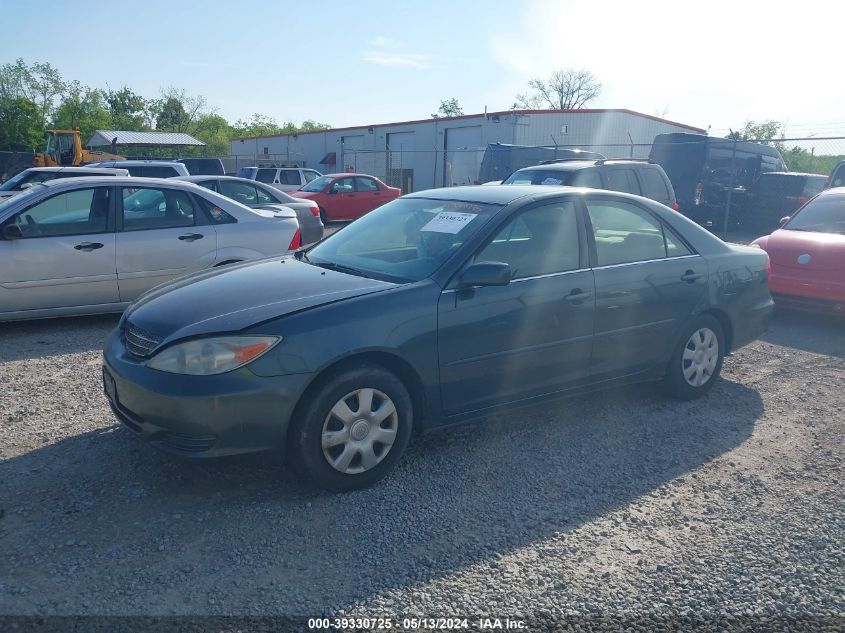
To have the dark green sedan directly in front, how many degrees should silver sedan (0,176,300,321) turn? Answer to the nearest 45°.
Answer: approximately 135° to its left

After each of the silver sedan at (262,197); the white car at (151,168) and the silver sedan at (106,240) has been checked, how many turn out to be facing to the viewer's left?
3

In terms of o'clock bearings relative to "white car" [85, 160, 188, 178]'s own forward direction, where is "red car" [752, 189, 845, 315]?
The red car is roughly at 8 o'clock from the white car.

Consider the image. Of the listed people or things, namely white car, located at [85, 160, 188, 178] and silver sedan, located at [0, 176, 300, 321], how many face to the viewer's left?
2

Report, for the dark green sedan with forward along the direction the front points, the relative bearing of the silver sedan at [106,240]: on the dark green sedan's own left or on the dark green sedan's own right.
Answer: on the dark green sedan's own right

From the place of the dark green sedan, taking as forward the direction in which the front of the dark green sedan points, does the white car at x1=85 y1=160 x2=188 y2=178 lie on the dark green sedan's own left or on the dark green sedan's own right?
on the dark green sedan's own right

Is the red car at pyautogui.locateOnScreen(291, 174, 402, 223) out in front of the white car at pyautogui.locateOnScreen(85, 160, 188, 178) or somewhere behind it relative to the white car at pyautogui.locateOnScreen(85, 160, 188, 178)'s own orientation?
behind

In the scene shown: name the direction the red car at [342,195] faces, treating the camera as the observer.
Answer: facing the viewer and to the left of the viewer

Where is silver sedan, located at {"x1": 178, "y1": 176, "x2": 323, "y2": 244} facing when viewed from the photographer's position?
facing to the left of the viewer

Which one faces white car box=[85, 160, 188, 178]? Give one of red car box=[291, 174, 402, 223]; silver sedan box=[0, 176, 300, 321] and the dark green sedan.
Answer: the red car

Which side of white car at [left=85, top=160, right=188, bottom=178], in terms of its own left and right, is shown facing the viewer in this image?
left

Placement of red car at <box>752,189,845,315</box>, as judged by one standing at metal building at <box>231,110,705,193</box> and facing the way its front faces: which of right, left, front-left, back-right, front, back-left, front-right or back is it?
front-left

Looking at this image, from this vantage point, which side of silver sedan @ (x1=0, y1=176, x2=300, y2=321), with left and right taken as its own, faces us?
left

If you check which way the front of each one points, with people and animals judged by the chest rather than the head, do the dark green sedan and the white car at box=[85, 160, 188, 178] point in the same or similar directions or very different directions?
same or similar directions
